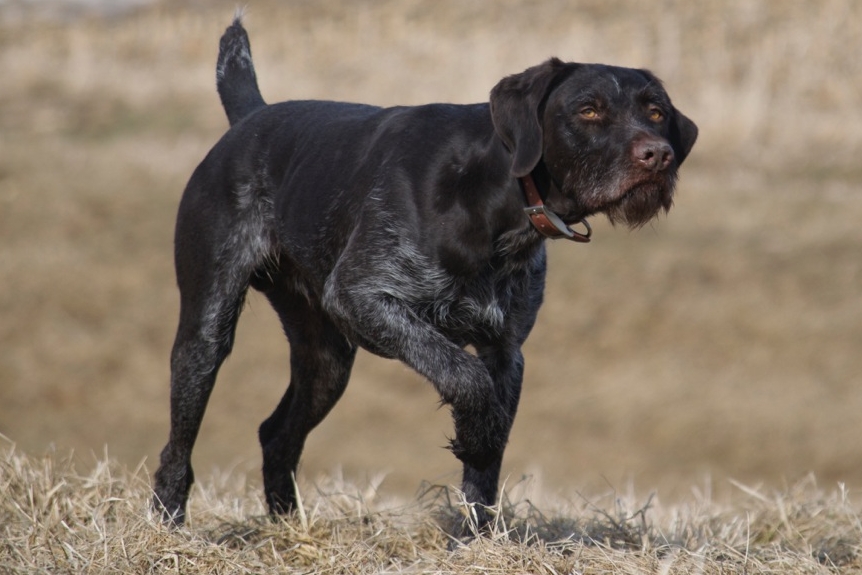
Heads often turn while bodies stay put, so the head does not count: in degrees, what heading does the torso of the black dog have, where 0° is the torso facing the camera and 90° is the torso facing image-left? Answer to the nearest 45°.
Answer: approximately 315°
